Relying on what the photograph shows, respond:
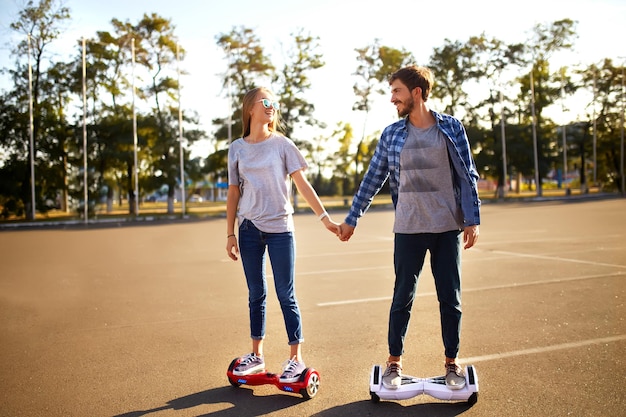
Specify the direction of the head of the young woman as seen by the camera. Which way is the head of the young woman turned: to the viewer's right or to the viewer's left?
to the viewer's right

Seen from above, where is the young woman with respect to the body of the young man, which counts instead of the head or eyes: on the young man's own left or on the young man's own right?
on the young man's own right

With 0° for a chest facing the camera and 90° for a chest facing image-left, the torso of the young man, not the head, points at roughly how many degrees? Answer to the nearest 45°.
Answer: approximately 0°
